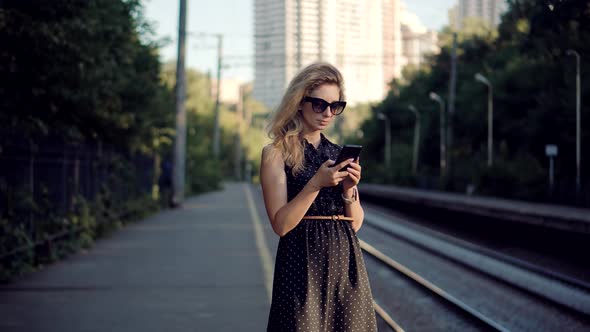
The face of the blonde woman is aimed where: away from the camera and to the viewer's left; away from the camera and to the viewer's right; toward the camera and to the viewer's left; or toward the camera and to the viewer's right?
toward the camera and to the viewer's right

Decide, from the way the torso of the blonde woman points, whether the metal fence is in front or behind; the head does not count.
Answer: behind

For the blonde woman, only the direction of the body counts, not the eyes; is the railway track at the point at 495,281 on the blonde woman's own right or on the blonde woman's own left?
on the blonde woman's own left

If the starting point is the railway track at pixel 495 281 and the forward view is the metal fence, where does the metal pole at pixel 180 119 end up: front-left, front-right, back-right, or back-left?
front-right

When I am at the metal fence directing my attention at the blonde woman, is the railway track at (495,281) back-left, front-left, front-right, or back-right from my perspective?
front-left

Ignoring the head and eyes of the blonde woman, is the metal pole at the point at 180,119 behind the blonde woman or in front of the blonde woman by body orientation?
behind

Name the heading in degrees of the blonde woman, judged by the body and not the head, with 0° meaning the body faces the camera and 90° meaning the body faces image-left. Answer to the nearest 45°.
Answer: approximately 315°
